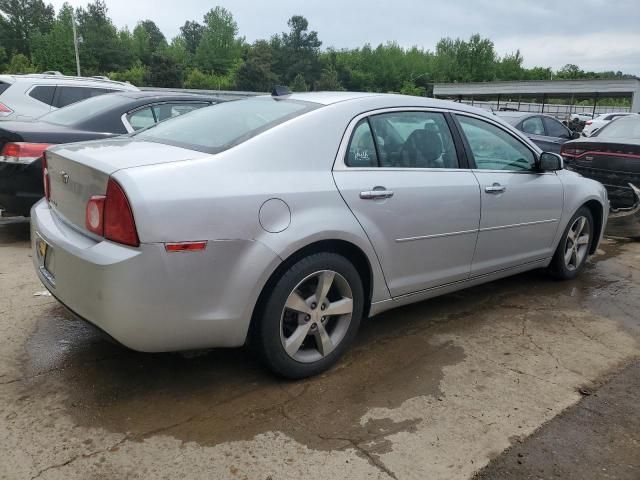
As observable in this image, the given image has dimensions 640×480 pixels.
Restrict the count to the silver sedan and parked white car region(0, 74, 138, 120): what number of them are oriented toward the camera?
0

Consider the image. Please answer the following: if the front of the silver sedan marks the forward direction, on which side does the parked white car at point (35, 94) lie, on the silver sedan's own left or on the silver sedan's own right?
on the silver sedan's own left

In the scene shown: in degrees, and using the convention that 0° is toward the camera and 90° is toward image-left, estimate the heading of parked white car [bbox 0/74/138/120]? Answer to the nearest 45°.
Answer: approximately 225°

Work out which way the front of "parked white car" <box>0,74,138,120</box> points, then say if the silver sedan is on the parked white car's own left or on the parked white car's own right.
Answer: on the parked white car's own right

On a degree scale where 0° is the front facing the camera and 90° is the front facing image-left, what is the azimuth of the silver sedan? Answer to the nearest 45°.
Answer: approximately 225°
